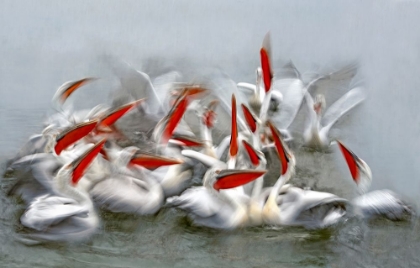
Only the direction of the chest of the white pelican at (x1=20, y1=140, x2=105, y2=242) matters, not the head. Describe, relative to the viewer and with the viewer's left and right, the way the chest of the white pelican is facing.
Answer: facing to the right of the viewer

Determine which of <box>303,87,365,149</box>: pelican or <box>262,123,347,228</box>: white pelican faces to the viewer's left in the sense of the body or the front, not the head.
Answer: the white pelican

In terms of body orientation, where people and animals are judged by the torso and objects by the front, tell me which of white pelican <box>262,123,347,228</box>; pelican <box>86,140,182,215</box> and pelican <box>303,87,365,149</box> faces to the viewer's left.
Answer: the white pelican

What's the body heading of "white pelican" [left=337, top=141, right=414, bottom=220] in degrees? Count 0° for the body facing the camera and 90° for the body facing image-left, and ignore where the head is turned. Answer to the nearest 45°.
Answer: approximately 90°

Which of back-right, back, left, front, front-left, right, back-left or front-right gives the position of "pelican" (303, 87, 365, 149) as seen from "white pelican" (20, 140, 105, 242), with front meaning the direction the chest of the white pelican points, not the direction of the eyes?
front

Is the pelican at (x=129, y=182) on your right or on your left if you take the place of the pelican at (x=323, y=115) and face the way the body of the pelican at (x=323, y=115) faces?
on your right

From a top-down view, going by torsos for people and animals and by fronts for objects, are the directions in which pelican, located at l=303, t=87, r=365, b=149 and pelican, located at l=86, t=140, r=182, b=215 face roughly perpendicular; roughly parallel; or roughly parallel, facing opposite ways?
roughly perpendicular

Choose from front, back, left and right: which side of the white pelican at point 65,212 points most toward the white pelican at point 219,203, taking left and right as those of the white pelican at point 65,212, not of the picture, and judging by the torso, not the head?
front

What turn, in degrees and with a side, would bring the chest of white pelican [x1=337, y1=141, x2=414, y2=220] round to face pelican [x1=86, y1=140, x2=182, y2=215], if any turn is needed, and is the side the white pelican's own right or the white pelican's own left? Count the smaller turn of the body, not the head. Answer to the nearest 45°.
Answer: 0° — it already faces it

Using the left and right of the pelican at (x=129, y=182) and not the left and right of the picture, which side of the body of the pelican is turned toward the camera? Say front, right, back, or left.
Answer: right

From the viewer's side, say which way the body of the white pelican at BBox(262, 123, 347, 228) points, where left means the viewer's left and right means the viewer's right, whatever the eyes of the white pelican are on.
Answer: facing to the left of the viewer
